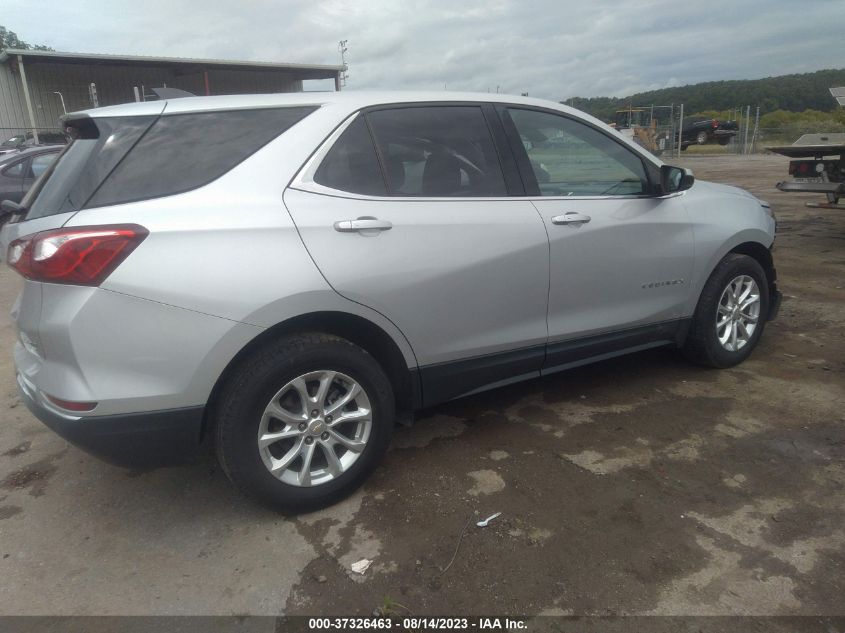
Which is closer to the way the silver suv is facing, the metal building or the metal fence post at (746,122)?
the metal fence post

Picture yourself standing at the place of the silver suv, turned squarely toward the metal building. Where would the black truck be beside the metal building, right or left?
right

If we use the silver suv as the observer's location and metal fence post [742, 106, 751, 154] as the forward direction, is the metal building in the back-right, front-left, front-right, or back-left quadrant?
front-left

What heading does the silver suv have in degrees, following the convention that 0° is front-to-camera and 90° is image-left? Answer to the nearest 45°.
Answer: approximately 225°

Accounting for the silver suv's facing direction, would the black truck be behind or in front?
in front

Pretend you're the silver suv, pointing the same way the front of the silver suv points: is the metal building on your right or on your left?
on your left

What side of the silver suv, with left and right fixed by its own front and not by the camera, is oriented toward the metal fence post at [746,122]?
front
